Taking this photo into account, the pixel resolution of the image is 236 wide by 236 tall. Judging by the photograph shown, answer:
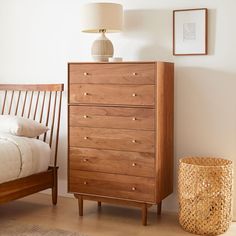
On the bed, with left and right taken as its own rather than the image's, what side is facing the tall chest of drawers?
left

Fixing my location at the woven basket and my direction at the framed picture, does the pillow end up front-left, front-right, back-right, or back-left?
front-left

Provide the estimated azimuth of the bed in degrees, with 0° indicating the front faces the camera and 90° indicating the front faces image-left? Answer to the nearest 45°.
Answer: approximately 45°

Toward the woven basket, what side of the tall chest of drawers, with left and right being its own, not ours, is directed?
left

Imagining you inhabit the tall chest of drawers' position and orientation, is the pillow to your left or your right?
on your right

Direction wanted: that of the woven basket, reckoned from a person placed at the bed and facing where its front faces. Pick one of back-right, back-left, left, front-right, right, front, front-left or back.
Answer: left

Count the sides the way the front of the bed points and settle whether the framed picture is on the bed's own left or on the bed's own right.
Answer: on the bed's own left

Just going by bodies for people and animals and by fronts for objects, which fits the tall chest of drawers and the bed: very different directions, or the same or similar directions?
same or similar directions

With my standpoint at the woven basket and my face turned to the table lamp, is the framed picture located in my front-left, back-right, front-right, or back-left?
front-right

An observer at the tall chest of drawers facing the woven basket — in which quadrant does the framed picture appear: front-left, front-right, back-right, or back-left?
front-left
